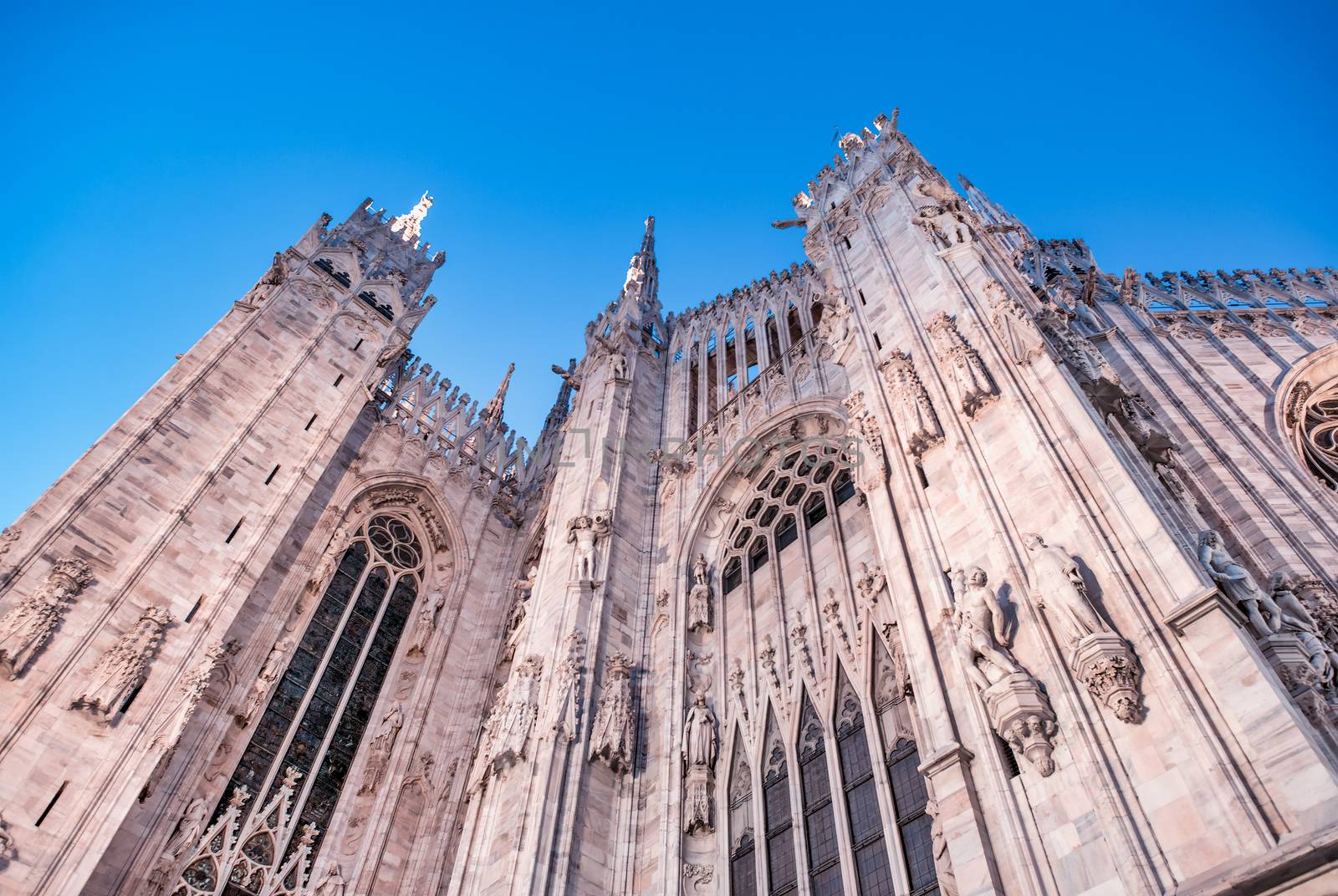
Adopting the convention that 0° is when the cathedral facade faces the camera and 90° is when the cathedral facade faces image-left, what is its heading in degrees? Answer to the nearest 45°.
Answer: approximately 0°
